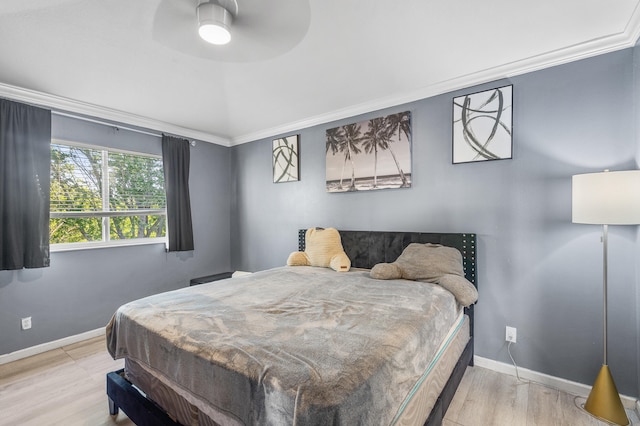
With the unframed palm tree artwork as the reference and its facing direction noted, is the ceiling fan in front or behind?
in front

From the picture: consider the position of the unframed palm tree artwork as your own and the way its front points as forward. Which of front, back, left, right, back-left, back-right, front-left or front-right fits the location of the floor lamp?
left

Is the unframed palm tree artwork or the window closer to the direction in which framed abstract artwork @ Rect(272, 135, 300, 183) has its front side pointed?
the window

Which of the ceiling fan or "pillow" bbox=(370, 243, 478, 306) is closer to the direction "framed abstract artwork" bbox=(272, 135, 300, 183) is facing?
the ceiling fan

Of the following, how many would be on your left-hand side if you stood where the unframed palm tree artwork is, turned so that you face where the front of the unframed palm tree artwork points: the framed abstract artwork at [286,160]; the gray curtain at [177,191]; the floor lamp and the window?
1

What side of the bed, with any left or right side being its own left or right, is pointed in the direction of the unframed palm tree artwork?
back

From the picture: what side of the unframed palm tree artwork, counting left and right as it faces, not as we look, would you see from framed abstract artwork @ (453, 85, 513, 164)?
left

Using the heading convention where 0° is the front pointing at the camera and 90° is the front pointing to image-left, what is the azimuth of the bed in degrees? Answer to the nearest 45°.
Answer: approximately 45°

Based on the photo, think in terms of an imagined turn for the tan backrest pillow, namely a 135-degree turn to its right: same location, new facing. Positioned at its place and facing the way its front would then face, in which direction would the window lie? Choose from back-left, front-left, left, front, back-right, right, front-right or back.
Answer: left

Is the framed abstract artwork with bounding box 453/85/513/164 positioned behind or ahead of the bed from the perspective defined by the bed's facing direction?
behind
